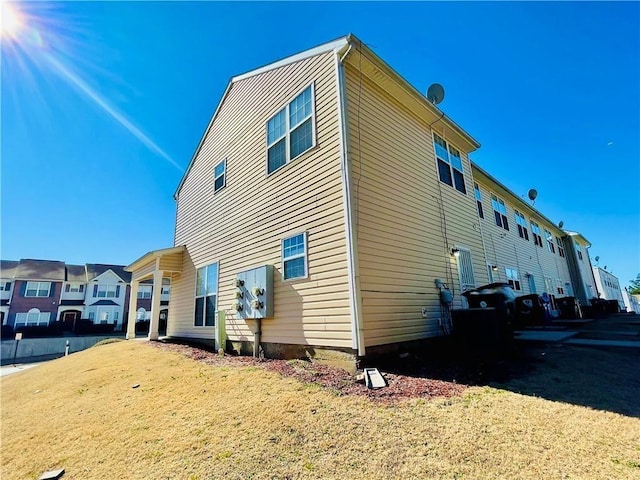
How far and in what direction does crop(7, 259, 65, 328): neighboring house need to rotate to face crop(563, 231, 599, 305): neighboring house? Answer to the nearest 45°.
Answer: approximately 45° to its left

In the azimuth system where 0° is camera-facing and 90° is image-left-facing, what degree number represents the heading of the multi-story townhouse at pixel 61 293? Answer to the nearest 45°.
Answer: approximately 0°

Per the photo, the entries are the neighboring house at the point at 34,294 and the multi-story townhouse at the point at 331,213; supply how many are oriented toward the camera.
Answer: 1

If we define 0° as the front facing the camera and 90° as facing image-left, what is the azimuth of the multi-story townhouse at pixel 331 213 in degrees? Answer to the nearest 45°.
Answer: approximately 135°

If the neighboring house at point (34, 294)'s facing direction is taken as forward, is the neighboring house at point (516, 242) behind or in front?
in front

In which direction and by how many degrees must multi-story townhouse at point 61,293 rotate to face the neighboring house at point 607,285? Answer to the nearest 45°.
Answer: approximately 45° to its left

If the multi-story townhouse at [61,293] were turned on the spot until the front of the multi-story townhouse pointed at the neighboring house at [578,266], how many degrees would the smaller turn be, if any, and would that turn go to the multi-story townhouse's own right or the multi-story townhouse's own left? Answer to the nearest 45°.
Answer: approximately 45° to the multi-story townhouse's own left
